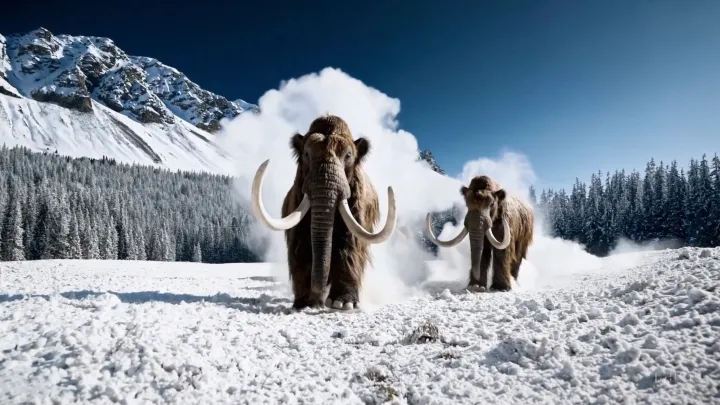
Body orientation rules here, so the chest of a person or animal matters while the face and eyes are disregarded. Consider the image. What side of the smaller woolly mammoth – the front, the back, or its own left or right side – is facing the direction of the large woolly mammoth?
front

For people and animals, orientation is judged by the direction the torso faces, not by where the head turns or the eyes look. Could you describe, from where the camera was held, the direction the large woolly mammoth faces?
facing the viewer

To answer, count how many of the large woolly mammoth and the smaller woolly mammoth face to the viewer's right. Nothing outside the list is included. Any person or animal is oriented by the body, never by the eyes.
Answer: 0

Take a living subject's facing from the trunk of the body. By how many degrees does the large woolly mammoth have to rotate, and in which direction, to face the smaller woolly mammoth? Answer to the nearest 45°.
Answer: approximately 135° to its left

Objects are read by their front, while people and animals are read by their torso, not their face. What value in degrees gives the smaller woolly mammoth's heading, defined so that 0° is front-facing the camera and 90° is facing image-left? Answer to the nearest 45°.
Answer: approximately 45°
